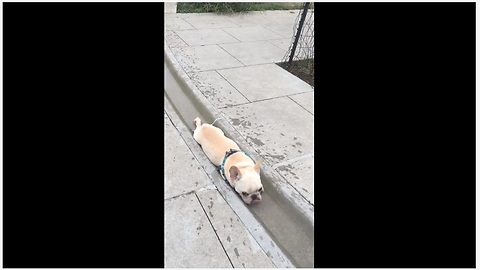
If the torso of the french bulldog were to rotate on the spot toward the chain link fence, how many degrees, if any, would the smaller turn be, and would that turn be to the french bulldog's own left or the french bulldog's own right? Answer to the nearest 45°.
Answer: approximately 135° to the french bulldog's own left

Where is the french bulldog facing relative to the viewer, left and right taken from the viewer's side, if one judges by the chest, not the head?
facing the viewer and to the right of the viewer

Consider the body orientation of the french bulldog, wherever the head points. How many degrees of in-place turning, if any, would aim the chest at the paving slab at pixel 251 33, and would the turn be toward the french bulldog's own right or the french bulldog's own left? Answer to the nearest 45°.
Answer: approximately 135° to the french bulldog's own left

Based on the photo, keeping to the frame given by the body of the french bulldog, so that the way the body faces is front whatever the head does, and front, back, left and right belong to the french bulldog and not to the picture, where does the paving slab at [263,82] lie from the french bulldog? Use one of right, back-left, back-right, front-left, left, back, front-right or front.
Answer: back-left

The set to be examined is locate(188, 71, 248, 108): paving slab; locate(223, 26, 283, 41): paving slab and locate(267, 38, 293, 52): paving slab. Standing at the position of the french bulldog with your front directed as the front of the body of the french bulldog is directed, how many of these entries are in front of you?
0

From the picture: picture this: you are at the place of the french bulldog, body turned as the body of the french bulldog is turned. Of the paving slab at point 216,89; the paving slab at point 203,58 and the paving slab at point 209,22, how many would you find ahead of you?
0

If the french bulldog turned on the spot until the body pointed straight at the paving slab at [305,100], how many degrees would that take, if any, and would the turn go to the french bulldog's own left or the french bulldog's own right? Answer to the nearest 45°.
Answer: approximately 90° to the french bulldog's own left

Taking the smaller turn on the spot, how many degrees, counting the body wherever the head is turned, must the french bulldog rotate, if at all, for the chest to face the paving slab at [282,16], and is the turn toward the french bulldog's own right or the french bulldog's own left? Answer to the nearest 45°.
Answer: approximately 135° to the french bulldog's own left

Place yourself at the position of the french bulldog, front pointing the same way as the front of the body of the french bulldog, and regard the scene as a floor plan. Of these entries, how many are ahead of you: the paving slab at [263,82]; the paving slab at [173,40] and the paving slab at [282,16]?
0

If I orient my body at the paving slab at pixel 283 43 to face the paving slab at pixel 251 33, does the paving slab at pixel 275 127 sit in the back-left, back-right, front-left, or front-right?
back-left

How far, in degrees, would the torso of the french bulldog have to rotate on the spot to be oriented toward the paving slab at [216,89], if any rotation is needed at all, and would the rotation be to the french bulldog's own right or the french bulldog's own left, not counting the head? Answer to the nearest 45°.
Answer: approximately 135° to the french bulldog's own left

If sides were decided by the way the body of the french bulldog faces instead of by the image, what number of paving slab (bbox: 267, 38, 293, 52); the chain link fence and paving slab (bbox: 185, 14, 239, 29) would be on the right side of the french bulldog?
0

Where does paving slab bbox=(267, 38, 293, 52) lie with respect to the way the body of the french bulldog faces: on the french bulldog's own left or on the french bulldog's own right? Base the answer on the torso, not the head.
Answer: on the french bulldog's own left
